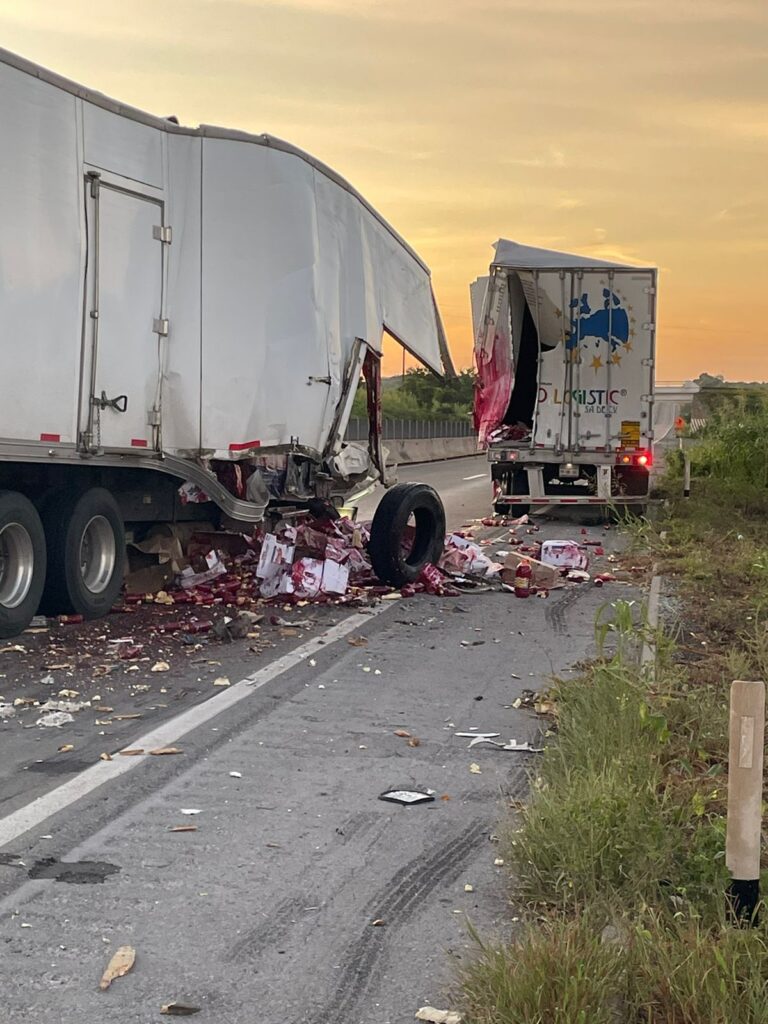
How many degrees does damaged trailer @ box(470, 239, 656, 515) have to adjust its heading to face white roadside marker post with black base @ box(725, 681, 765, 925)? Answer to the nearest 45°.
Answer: approximately 180°

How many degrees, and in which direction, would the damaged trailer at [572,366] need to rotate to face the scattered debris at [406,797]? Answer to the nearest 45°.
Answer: approximately 180°

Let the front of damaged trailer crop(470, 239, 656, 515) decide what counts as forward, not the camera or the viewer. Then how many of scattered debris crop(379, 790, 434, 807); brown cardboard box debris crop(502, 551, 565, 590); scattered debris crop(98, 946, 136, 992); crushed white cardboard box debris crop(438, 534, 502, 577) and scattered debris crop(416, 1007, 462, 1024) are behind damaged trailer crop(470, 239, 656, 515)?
5

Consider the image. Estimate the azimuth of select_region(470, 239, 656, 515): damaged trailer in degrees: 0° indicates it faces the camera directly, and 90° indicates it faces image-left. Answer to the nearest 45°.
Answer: approximately 180°

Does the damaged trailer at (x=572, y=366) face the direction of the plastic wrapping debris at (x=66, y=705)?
no

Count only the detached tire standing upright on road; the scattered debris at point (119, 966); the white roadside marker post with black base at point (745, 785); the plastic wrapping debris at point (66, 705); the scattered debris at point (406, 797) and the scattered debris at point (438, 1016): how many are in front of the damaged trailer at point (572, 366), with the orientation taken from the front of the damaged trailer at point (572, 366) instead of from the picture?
0

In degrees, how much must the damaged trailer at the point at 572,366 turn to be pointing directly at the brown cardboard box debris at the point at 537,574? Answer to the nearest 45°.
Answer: approximately 180°

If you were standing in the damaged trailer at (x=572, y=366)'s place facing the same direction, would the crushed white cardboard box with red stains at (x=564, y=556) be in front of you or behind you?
behind

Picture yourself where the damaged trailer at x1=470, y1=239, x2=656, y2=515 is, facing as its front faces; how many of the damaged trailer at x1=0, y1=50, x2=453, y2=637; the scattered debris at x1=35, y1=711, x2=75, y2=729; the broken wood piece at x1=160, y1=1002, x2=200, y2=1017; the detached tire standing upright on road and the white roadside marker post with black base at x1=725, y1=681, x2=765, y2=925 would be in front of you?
0

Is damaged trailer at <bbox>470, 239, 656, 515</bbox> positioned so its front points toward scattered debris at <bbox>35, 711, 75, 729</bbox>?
no

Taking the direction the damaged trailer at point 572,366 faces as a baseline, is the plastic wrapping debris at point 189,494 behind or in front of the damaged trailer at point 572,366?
behind

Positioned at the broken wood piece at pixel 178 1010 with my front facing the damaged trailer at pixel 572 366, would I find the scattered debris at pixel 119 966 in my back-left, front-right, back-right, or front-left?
front-left

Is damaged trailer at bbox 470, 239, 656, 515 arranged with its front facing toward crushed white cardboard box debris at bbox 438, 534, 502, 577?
no

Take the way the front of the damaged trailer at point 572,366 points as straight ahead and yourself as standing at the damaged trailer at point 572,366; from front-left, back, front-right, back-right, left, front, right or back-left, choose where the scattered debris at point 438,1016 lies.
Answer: back

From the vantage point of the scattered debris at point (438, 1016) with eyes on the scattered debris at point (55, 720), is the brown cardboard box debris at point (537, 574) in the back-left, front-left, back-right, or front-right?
front-right

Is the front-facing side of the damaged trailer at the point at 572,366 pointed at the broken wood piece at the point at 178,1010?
no
